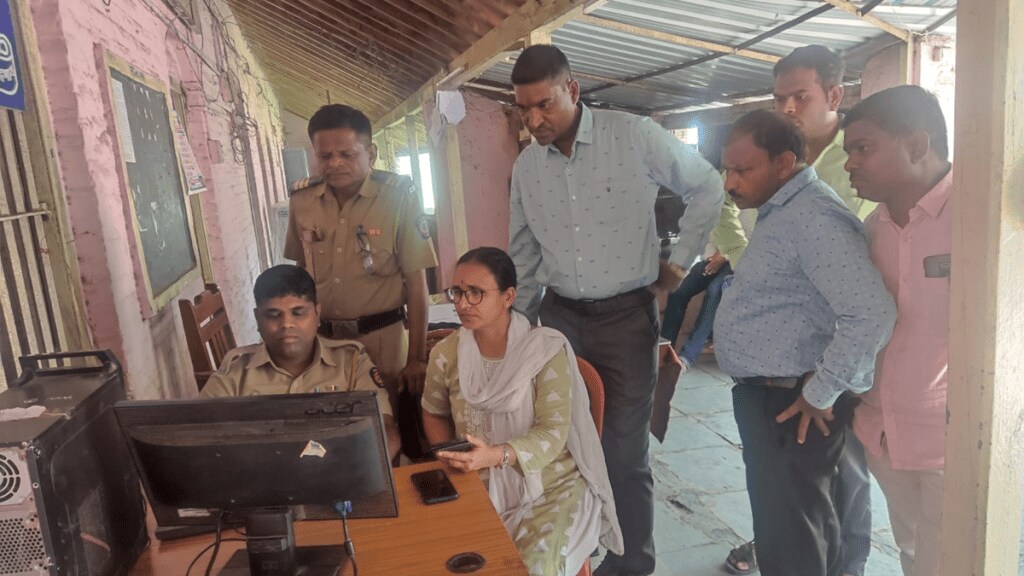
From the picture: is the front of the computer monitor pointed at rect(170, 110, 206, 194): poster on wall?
yes

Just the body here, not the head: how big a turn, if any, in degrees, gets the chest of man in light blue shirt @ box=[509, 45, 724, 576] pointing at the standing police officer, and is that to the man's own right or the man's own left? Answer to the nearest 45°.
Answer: approximately 45° to the man's own right

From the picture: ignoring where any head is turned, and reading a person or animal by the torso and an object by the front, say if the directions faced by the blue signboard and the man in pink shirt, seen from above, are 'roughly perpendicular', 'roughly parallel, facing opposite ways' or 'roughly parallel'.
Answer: roughly parallel, facing opposite ways

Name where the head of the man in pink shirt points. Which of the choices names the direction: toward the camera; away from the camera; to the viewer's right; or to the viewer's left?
to the viewer's left

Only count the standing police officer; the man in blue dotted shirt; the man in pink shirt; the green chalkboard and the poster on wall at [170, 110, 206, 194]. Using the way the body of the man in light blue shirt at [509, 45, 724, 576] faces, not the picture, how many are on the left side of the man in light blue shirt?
2

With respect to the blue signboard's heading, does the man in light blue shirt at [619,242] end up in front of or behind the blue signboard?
in front

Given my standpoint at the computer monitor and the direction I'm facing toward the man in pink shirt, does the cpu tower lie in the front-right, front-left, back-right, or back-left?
back-left

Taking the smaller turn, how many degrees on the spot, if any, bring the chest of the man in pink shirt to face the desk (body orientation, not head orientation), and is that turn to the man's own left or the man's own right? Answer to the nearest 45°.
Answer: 0° — they already face it

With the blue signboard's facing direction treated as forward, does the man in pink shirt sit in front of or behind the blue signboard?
in front

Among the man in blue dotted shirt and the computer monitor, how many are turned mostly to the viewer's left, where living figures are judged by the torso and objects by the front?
1

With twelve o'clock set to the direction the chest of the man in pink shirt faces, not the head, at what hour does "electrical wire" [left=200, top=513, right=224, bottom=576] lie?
The electrical wire is roughly at 12 o'clock from the man in pink shirt.

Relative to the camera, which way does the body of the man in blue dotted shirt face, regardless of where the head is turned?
to the viewer's left

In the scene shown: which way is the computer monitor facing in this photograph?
away from the camera

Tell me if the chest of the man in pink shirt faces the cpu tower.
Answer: yes

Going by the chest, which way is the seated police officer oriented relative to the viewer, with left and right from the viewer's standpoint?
facing the viewer

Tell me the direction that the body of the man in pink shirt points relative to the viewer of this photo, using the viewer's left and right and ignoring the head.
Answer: facing the viewer and to the left of the viewer

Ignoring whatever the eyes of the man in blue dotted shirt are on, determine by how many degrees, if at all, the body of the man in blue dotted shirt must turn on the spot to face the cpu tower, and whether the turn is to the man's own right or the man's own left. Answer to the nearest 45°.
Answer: approximately 45° to the man's own left
